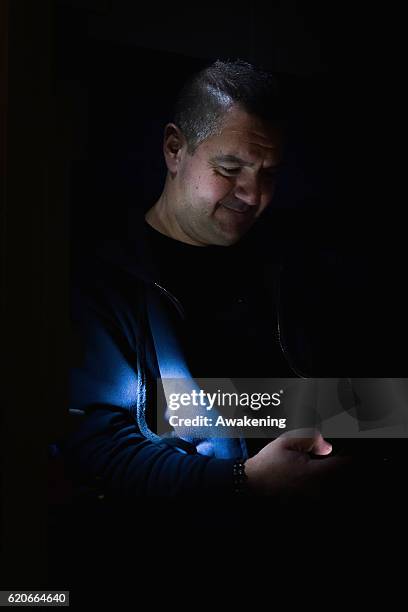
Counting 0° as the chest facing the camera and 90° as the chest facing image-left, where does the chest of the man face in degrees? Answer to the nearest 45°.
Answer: approximately 315°
